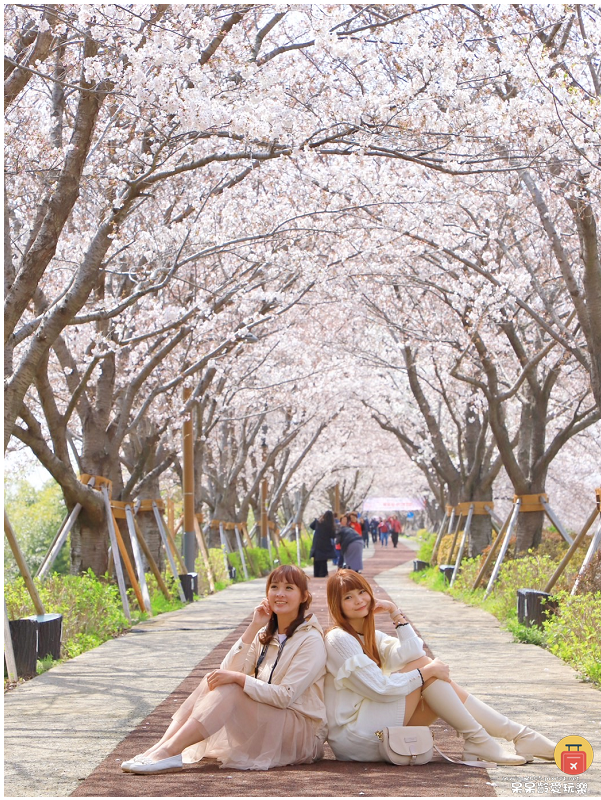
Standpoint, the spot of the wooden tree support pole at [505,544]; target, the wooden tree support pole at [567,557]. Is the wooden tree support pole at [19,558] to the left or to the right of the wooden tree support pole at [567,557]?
right

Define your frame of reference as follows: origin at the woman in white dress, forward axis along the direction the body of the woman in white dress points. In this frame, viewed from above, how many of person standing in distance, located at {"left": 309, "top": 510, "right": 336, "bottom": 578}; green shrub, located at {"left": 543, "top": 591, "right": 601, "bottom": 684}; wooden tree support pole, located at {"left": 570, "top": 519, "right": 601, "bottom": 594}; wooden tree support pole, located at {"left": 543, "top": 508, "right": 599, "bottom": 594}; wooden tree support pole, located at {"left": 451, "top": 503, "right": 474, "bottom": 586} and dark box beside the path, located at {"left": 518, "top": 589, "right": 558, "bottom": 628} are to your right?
0

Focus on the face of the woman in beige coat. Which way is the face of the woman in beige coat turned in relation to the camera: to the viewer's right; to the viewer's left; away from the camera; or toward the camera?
toward the camera

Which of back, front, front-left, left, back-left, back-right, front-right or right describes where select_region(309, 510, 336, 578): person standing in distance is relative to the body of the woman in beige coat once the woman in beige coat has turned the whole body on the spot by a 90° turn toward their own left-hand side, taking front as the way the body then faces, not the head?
back-left

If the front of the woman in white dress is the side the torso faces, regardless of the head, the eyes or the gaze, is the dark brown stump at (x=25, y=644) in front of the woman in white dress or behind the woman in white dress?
behind

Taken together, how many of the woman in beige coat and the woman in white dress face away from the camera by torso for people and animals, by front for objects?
0

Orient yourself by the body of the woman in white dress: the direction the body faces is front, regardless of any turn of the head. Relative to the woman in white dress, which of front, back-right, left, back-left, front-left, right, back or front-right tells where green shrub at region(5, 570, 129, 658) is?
back

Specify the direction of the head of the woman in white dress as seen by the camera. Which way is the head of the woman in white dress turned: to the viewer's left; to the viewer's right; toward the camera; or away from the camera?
toward the camera

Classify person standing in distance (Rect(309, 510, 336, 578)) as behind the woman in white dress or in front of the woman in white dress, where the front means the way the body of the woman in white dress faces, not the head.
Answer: behind

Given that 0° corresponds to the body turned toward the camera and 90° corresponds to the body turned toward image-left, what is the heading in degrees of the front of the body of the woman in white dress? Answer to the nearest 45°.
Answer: approximately 315°

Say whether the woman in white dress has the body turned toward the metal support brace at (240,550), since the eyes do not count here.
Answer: no

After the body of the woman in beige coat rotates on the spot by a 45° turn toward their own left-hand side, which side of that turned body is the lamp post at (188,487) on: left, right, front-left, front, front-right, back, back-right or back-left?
back

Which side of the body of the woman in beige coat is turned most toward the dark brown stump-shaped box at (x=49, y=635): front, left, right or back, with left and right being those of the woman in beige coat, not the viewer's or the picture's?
right

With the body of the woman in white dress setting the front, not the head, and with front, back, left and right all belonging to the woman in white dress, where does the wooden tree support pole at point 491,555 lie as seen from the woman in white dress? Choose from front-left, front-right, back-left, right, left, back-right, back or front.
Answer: back-left

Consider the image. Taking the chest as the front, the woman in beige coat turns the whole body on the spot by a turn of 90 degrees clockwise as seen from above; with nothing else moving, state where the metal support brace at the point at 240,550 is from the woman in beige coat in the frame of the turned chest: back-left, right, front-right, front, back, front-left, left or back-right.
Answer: front-right

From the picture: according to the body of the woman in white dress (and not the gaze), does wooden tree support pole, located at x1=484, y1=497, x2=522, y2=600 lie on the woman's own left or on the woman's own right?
on the woman's own left

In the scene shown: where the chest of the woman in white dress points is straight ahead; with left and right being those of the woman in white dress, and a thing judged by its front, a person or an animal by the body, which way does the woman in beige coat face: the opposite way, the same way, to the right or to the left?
to the right

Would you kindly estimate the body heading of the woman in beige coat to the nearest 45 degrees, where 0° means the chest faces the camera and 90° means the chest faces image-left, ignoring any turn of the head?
approximately 45°

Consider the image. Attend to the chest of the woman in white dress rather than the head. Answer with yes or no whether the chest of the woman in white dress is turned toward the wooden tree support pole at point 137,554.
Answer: no

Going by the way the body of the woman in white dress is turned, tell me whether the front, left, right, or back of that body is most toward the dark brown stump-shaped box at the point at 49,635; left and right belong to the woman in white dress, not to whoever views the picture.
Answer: back
